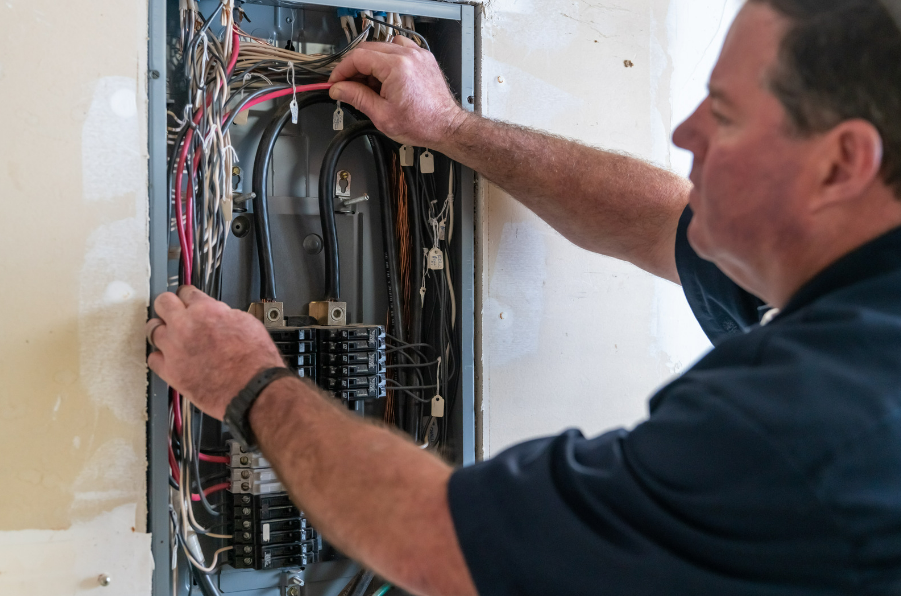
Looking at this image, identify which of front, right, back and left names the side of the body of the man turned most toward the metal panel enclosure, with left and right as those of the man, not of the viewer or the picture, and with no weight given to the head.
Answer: front

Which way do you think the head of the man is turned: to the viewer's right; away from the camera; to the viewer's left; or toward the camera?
to the viewer's left

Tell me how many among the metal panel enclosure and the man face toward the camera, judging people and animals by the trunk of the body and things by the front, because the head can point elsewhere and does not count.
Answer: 1

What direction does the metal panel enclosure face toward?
toward the camera

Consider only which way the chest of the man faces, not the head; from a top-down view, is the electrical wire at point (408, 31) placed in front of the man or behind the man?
in front

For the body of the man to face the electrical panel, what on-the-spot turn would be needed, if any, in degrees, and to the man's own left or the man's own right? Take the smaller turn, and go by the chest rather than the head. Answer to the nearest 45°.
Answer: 0° — they already face it

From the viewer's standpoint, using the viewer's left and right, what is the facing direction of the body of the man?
facing away from the viewer and to the left of the viewer
